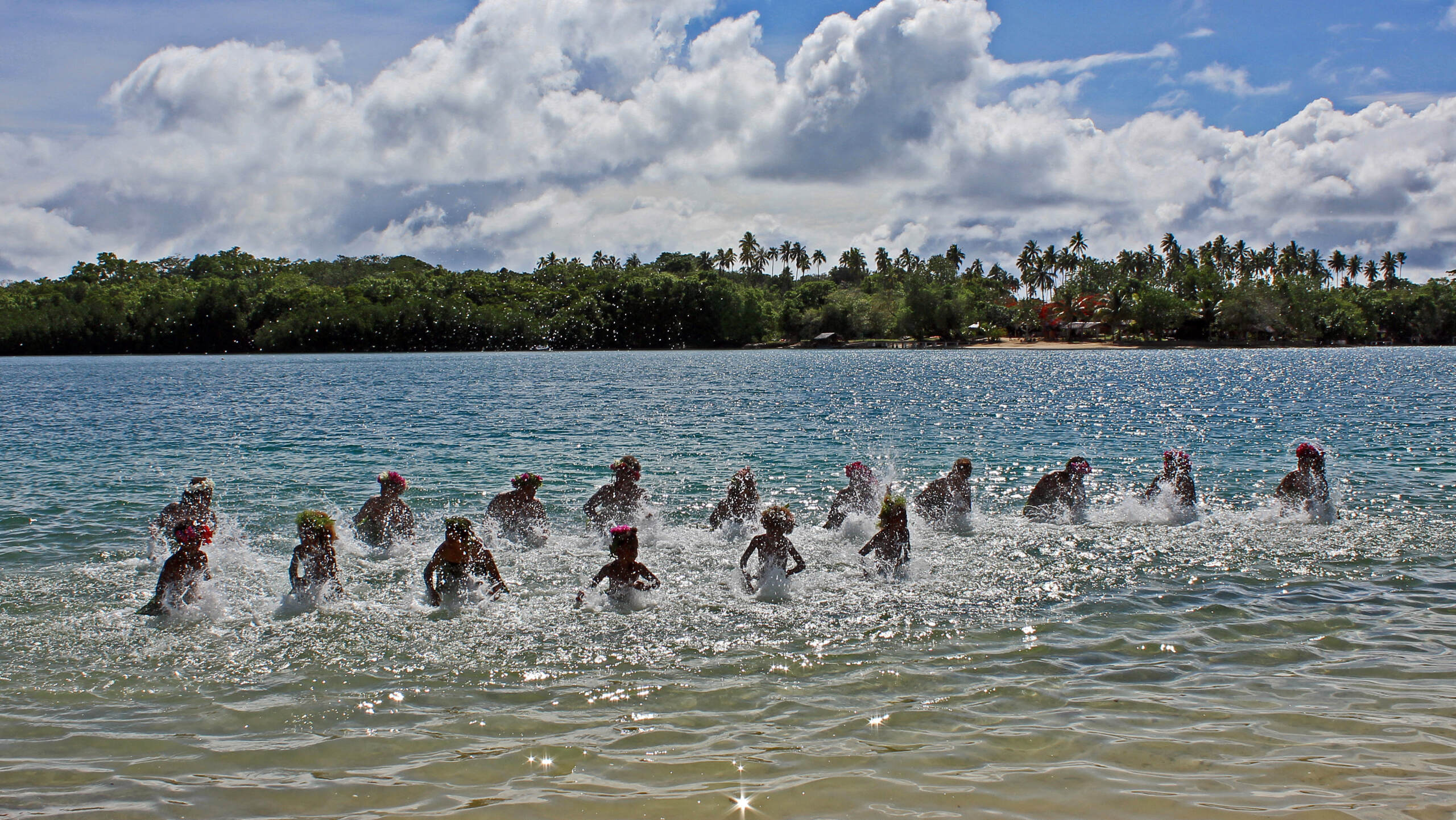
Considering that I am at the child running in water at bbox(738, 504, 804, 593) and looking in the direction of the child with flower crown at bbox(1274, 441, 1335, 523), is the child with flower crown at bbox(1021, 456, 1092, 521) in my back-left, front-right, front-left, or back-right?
front-left

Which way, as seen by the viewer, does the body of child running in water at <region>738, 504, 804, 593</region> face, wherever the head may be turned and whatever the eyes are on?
toward the camera

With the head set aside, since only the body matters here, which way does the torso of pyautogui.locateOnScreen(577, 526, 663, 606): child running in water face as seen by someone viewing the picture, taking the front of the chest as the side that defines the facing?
toward the camera

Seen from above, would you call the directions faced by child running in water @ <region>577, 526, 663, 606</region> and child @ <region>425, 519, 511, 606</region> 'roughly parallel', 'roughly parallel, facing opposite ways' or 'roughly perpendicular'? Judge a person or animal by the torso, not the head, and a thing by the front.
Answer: roughly parallel

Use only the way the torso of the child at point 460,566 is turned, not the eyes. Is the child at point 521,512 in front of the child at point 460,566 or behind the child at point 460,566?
behind

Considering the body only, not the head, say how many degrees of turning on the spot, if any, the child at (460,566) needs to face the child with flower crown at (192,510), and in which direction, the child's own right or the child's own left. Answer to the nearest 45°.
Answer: approximately 135° to the child's own right

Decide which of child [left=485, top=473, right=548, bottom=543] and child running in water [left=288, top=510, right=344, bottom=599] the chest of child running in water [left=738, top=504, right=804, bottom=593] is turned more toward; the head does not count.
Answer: the child running in water

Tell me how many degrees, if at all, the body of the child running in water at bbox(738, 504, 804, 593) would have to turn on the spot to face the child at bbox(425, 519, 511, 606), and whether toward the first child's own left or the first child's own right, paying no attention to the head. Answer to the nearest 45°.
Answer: approximately 90° to the first child's own right

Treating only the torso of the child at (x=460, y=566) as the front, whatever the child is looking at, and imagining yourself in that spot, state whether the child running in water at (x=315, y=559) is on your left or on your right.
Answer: on your right

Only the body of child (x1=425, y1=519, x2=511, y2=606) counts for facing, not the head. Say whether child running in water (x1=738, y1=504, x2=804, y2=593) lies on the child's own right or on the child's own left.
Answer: on the child's own left

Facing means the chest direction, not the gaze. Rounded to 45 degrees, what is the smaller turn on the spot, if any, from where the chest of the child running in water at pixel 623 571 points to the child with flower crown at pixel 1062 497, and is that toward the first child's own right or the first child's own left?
approximately 135° to the first child's own left

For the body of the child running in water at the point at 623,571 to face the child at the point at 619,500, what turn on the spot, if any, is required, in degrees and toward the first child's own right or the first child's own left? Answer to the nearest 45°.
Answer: approximately 180°

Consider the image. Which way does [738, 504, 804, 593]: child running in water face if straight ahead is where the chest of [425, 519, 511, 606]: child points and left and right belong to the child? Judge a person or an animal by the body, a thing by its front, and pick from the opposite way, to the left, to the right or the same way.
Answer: the same way

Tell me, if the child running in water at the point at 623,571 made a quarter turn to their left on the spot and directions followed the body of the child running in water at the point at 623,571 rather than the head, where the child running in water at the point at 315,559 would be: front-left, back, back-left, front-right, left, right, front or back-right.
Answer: back

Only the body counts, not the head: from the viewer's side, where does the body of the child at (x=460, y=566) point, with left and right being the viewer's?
facing the viewer

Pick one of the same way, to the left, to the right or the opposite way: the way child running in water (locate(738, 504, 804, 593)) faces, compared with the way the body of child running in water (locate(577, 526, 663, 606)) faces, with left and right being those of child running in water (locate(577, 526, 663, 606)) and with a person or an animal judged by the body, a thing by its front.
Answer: the same way
